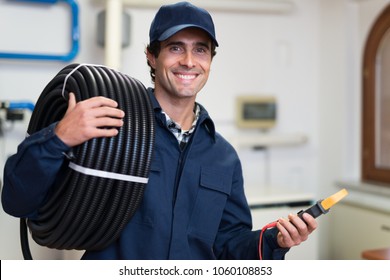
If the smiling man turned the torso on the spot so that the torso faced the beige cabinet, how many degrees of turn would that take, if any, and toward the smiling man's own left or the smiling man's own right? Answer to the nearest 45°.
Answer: approximately 135° to the smiling man's own left

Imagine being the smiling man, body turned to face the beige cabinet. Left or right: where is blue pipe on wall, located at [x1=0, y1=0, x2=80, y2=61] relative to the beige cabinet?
left

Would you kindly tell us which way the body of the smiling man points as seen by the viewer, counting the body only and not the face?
toward the camera

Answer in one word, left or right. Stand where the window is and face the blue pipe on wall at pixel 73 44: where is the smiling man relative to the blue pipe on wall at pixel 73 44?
left

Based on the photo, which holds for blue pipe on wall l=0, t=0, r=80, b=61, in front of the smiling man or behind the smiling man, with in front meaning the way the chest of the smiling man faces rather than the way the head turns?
behind

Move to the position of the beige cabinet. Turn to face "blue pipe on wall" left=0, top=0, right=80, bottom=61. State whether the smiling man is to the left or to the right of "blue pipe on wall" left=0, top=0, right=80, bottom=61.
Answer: left

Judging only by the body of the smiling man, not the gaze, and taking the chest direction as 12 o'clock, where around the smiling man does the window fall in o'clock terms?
The window is roughly at 7 o'clock from the smiling man.
